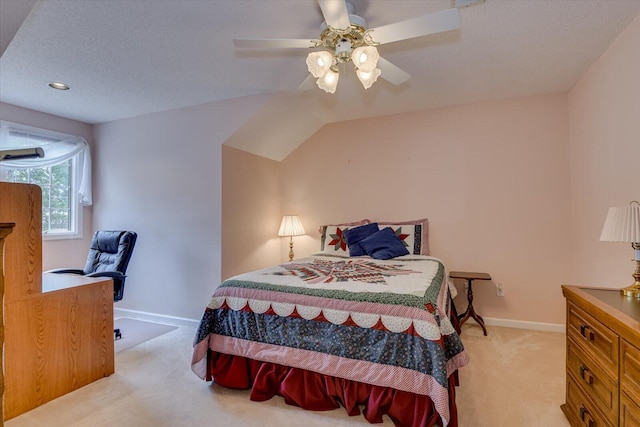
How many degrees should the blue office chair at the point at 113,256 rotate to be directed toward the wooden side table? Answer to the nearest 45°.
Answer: approximately 90° to its left

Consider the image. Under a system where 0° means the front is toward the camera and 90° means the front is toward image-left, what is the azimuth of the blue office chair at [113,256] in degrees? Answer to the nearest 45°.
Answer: approximately 45°

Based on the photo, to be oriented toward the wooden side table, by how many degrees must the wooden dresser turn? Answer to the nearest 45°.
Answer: approximately 90° to its right

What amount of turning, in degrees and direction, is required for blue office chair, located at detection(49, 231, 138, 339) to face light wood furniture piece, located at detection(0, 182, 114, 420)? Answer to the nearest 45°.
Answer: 0° — it already faces it

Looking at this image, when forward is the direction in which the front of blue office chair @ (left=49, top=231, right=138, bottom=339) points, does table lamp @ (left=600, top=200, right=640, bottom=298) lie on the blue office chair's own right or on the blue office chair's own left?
on the blue office chair's own left

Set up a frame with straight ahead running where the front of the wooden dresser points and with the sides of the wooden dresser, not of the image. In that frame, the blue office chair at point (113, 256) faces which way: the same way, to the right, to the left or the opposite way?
to the left

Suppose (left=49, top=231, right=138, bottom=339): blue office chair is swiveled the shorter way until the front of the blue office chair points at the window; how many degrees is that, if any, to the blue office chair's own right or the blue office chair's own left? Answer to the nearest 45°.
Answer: approximately 90° to the blue office chair's own right

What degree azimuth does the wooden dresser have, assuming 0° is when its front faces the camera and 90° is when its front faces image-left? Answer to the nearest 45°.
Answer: approximately 45°

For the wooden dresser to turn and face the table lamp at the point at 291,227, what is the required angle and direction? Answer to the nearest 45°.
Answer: approximately 45° to its right

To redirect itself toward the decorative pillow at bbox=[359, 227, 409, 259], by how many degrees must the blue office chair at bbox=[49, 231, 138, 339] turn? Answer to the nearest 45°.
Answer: approximately 90° to its left

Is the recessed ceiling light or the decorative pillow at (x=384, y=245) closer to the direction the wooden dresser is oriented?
the recessed ceiling light
